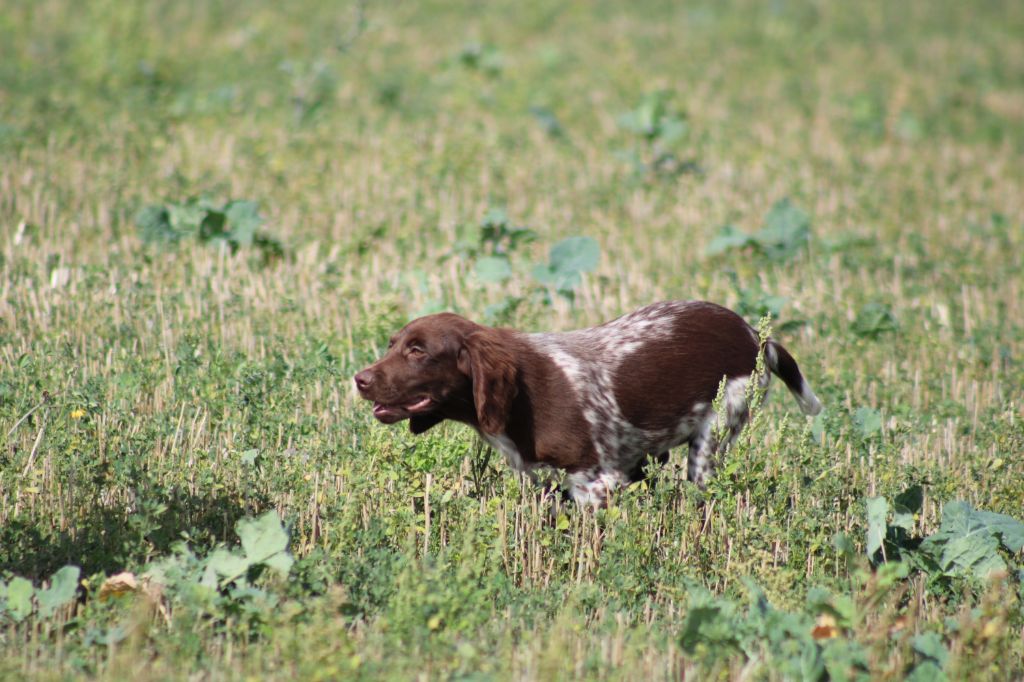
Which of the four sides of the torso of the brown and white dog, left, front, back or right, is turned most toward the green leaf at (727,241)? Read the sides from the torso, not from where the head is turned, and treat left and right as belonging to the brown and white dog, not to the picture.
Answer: right

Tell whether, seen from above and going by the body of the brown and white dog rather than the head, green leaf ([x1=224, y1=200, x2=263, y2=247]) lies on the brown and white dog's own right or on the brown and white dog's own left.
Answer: on the brown and white dog's own right

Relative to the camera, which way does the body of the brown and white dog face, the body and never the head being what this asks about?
to the viewer's left

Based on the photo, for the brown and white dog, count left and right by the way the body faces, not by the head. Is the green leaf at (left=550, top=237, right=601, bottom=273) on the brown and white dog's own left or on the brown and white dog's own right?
on the brown and white dog's own right

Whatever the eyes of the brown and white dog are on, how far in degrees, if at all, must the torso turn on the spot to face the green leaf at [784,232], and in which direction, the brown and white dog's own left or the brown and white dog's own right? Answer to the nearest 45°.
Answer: approximately 90° to the brown and white dog's own right

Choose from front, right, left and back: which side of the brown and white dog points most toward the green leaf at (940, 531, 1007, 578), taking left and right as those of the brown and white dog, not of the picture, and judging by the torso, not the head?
back

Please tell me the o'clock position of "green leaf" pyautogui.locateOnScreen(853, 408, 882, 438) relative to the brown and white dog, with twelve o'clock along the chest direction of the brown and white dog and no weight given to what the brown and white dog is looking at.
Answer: The green leaf is roughly at 5 o'clock from the brown and white dog.
